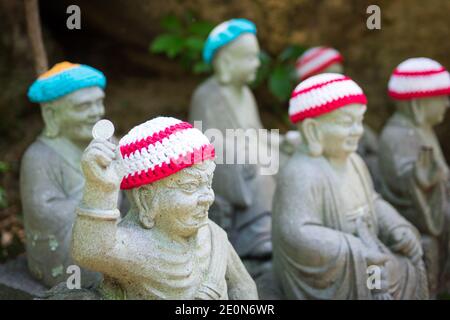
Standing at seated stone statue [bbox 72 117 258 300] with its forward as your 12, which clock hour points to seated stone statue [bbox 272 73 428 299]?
seated stone statue [bbox 272 73 428 299] is roughly at 9 o'clock from seated stone statue [bbox 72 117 258 300].

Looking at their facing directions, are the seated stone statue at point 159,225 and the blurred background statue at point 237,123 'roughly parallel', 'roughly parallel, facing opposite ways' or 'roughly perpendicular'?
roughly parallel

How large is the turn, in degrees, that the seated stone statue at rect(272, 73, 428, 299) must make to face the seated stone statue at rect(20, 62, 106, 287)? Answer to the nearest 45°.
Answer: approximately 135° to its right

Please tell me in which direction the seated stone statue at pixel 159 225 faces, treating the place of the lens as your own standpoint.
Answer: facing the viewer and to the right of the viewer

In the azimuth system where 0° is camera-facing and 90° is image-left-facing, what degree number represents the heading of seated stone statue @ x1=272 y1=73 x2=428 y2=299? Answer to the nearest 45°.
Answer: approximately 315°

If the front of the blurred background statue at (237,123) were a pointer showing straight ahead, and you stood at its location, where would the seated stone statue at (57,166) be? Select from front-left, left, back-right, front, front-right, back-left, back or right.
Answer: right

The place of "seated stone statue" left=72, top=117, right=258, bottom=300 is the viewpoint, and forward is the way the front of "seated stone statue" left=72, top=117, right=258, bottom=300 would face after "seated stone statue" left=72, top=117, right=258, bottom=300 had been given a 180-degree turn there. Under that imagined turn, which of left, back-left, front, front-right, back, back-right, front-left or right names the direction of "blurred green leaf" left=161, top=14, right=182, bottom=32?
front-right

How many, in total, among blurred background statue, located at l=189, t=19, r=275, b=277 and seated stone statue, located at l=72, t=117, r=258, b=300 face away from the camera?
0

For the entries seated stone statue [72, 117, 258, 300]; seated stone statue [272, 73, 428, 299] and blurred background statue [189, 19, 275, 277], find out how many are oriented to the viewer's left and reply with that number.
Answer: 0

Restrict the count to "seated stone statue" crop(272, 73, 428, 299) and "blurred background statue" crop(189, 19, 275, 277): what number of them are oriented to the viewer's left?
0

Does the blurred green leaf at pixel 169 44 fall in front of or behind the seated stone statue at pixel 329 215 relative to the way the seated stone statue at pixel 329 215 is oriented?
behind

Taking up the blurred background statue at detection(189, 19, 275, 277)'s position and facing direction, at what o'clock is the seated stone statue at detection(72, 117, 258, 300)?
The seated stone statue is roughly at 2 o'clock from the blurred background statue.

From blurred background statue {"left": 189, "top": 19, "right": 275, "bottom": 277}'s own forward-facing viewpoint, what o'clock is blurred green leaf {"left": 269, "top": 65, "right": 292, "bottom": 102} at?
The blurred green leaf is roughly at 8 o'clock from the blurred background statue.

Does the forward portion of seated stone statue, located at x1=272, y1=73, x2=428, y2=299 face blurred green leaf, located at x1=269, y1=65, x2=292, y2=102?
no

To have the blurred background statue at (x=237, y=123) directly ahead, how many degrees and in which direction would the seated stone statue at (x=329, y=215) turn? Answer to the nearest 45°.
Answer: approximately 180°

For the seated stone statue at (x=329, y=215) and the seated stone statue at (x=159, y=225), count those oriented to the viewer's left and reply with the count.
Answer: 0

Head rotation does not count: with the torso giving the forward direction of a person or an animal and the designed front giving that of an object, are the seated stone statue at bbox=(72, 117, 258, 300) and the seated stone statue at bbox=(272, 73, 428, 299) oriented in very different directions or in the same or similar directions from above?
same or similar directions
